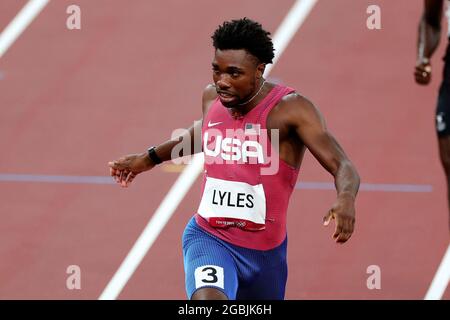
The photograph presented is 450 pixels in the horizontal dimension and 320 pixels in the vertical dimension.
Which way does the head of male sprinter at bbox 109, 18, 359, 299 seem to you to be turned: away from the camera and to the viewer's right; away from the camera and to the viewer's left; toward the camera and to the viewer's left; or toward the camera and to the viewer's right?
toward the camera and to the viewer's left

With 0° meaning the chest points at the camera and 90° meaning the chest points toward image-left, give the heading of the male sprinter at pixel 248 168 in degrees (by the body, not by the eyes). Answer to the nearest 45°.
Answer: approximately 45°

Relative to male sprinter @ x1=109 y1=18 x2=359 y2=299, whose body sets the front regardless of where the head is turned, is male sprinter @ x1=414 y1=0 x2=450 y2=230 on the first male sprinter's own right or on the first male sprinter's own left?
on the first male sprinter's own left
